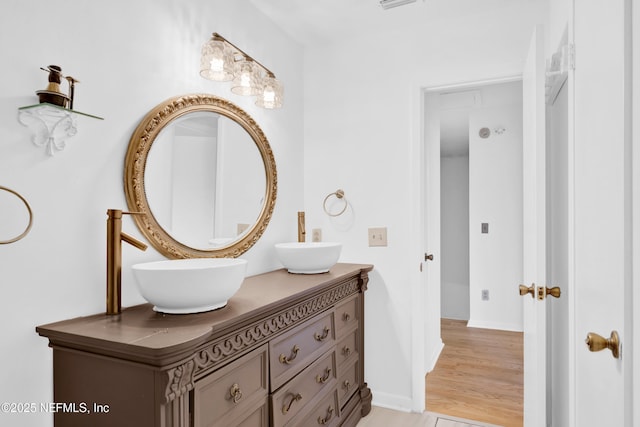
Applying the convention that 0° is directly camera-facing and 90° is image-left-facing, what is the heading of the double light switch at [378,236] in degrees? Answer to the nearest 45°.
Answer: approximately 0°

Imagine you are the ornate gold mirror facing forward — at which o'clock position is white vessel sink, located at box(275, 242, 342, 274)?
The white vessel sink is roughly at 10 o'clock from the ornate gold mirror.

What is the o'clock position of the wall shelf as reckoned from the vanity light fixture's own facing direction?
The wall shelf is roughly at 3 o'clock from the vanity light fixture.

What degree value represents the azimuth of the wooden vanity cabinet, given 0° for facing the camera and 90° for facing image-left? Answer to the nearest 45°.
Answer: approximately 315°

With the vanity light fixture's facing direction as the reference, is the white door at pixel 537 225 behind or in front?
in front

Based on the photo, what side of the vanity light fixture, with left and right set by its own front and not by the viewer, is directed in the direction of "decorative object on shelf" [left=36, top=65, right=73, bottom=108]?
right

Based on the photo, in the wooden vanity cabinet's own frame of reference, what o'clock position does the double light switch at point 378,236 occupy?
The double light switch is roughly at 9 o'clock from the wooden vanity cabinet.

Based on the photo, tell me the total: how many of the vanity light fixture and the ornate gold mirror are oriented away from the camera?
0

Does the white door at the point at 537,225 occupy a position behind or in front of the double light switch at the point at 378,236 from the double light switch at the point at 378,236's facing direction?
in front

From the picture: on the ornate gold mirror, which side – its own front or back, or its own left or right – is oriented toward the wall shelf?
right
